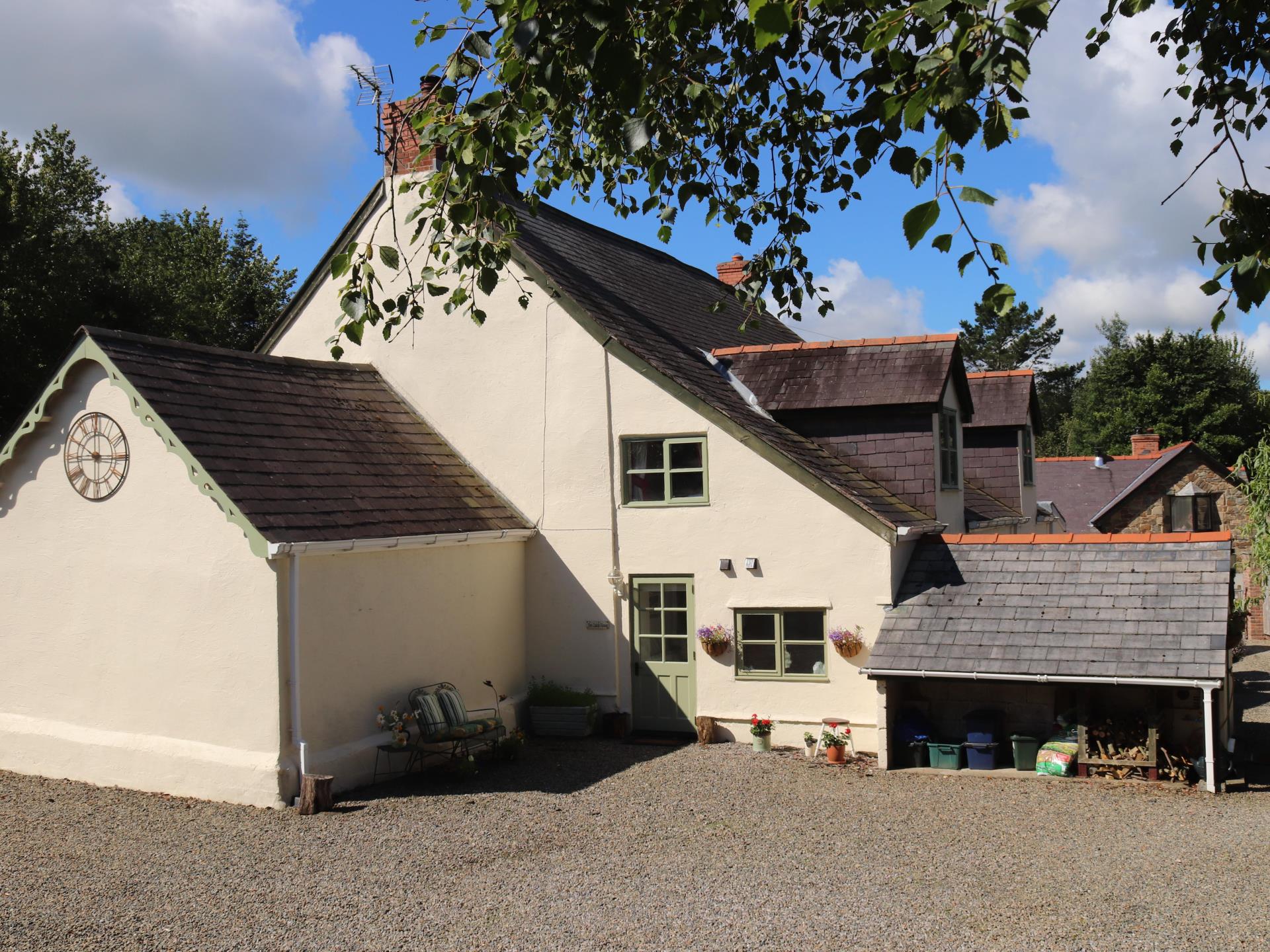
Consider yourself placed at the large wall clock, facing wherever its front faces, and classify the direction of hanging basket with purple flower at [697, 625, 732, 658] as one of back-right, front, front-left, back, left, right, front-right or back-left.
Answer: back-left

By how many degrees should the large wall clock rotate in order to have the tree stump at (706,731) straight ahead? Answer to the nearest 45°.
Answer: approximately 135° to its left

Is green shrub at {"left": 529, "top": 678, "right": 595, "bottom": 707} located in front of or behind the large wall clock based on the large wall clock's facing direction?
behind

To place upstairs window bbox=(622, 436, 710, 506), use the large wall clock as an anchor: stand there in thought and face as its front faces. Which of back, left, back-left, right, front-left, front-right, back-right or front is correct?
back-left

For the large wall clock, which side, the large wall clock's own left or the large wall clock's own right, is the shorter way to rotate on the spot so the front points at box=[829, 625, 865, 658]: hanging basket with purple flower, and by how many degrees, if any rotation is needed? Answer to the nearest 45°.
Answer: approximately 135° to the large wall clock's own left

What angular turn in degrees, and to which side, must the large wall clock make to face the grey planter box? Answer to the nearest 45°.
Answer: approximately 135° to its left

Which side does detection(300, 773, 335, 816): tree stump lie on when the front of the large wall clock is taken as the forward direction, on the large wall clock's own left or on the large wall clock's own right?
on the large wall clock's own left

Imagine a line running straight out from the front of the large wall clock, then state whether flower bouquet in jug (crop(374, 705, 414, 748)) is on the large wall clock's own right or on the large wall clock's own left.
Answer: on the large wall clock's own left

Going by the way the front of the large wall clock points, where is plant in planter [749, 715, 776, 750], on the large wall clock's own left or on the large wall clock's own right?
on the large wall clock's own left

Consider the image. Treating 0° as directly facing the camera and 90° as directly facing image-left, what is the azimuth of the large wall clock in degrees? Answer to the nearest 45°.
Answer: approximately 45°
